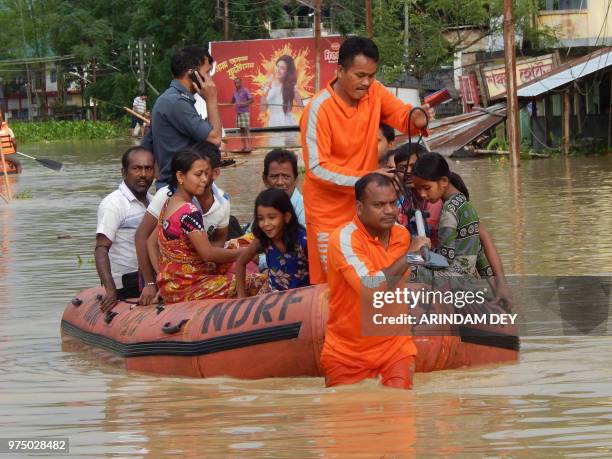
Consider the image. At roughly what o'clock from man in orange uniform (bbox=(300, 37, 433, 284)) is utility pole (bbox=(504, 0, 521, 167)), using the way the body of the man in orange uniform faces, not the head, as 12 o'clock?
The utility pole is roughly at 8 o'clock from the man in orange uniform.

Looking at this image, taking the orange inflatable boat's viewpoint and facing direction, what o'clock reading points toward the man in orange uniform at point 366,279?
The man in orange uniform is roughly at 8 o'clock from the orange inflatable boat.

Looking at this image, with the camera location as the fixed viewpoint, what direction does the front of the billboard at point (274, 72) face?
facing the viewer

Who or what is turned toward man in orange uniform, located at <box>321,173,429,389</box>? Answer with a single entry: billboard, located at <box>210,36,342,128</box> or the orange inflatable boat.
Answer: the billboard

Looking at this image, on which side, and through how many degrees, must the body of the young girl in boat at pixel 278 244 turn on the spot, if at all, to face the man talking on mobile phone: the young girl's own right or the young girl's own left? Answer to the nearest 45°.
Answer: approximately 90° to the young girl's own right

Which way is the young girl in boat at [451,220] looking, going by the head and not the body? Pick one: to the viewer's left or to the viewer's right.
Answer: to the viewer's left

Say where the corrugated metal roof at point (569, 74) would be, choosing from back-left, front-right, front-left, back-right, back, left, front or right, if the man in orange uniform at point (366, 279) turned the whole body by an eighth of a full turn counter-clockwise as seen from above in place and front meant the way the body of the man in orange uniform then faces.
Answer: left

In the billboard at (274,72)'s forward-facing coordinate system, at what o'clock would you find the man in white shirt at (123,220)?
The man in white shirt is roughly at 12 o'clock from the billboard.

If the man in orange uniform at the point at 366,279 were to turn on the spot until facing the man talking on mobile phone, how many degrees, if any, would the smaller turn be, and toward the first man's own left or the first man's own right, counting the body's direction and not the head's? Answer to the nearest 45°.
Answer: approximately 180°

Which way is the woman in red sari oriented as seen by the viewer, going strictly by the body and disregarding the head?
to the viewer's right

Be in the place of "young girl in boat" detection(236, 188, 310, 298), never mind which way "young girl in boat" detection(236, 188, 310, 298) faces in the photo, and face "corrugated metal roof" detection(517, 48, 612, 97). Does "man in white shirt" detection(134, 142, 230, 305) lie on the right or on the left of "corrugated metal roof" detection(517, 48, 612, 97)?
left

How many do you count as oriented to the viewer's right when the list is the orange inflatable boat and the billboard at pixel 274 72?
0

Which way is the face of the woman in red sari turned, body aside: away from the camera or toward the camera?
toward the camera

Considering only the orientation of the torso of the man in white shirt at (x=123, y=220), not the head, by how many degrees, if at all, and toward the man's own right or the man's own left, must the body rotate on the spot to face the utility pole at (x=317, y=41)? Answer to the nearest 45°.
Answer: approximately 135° to the man's own left

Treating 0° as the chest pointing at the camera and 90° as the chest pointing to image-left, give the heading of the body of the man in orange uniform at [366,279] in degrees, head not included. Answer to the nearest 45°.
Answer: approximately 315°

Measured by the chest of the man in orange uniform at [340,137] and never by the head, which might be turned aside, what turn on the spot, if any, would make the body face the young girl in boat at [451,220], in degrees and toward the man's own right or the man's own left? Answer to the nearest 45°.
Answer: approximately 45° to the man's own left

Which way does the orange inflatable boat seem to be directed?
to the viewer's left

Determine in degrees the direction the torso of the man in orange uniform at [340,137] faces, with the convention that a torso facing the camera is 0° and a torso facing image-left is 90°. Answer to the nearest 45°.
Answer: approximately 315°
